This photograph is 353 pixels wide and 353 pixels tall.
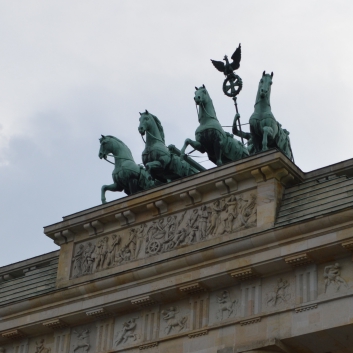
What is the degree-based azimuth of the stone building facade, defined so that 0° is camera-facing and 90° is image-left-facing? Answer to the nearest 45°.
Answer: approximately 45°
